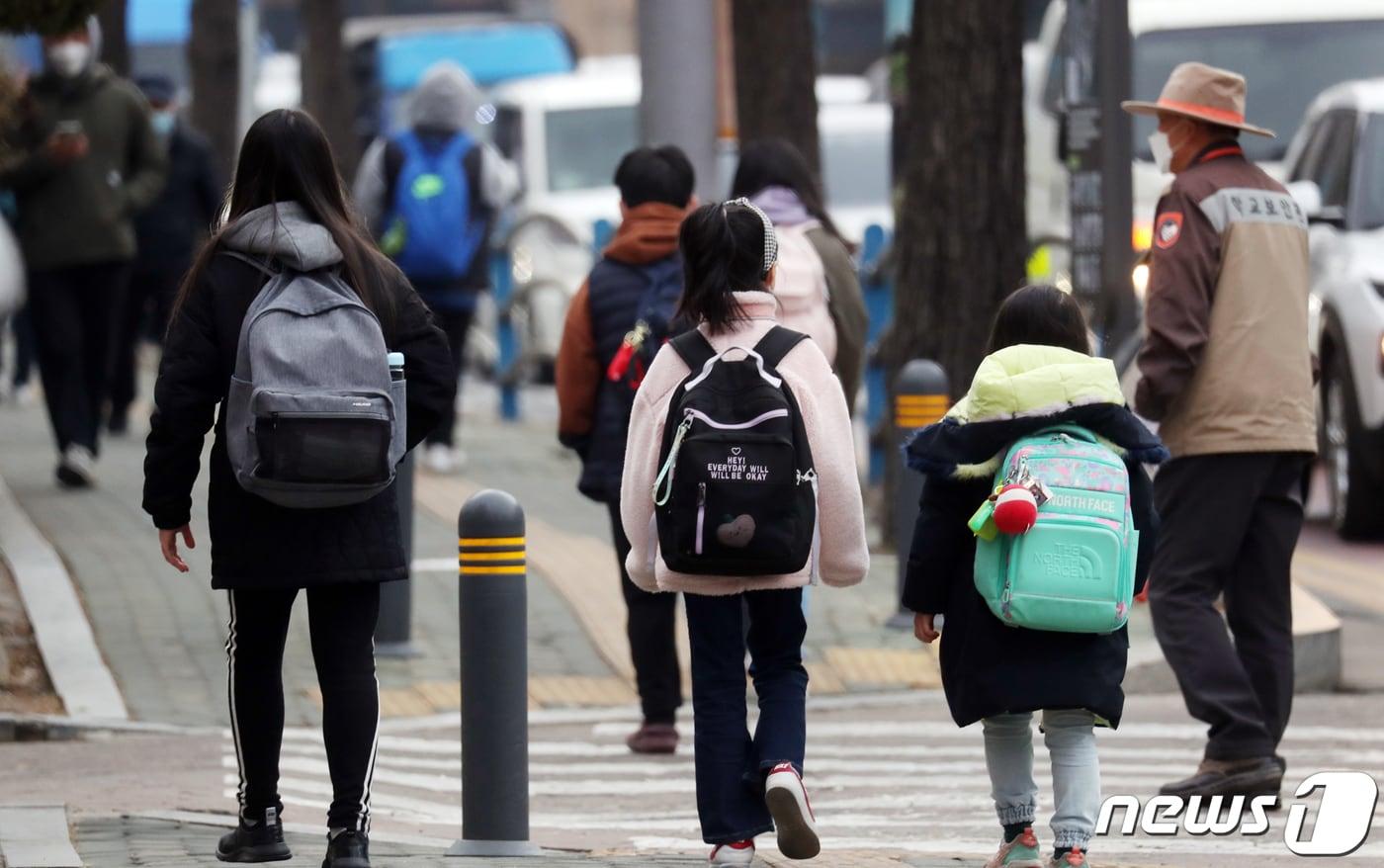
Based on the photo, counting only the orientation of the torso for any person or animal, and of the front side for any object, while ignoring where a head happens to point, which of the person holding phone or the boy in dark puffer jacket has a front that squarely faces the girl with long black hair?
the person holding phone

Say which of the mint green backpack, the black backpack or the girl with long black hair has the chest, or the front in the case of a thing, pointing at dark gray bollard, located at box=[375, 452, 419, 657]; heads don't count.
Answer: the girl with long black hair

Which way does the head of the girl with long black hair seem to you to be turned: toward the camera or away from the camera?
away from the camera

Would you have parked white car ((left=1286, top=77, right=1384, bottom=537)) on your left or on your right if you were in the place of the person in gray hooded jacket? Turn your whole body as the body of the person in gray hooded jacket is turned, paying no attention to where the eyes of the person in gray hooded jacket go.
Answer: on your right

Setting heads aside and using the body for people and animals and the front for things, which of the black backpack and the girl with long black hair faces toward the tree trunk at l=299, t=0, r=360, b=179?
the girl with long black hair

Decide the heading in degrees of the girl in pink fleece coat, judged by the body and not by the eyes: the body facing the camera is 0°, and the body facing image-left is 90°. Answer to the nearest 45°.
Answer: approximately 180°

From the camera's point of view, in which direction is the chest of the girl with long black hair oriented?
away from the camera

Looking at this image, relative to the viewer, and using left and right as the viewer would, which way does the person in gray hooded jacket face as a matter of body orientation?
facing away from the viewer

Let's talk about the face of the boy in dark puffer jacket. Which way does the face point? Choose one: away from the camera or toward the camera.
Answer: away from the camera

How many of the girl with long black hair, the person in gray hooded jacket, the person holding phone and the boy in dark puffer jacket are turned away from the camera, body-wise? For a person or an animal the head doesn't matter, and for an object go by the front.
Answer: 3

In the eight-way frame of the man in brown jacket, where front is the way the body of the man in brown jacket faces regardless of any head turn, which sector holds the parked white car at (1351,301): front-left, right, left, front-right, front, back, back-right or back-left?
front-right

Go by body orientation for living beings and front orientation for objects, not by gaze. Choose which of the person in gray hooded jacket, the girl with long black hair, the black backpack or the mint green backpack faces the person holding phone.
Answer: the girl with long black hair
